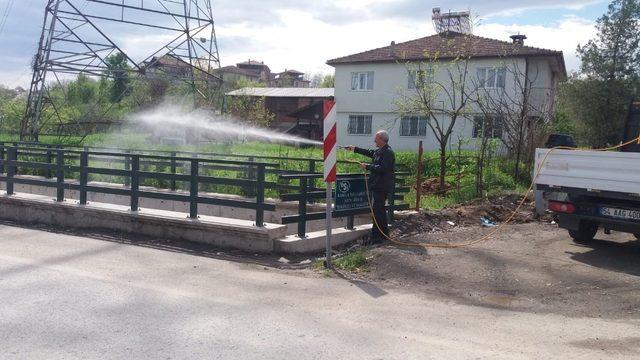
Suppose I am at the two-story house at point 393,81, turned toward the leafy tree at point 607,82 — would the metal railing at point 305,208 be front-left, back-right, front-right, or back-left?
back-right

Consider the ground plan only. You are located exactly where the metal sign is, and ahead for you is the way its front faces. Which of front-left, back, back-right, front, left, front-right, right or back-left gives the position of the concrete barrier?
right

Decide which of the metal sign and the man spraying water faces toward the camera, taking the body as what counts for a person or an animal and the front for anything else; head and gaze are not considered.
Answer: the metal sign

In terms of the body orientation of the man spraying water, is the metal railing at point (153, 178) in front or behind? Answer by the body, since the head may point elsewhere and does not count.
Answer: in front

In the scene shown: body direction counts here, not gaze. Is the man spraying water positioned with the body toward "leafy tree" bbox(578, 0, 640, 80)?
no

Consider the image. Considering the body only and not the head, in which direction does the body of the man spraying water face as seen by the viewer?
to the viewer's left

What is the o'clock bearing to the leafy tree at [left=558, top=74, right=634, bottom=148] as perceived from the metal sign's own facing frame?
The leafy tree is roughly at 7 o'clock from the metal sign.

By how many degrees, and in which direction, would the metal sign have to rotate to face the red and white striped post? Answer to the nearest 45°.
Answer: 0° — it already faces it

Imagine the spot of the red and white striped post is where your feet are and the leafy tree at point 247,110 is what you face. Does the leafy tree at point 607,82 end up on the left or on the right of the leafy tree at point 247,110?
right

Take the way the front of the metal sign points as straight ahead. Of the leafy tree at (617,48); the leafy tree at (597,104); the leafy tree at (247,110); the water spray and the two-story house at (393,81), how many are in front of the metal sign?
0

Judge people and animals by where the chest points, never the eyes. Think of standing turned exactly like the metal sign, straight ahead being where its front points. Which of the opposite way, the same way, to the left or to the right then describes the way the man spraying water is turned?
to the right

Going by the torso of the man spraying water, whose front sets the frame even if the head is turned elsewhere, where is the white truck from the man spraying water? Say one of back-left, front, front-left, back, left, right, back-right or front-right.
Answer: back

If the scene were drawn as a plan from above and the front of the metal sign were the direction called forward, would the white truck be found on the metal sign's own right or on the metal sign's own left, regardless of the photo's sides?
on the metal sign's own left

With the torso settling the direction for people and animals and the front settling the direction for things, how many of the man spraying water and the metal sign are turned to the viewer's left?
1

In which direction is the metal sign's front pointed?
toward the camera
